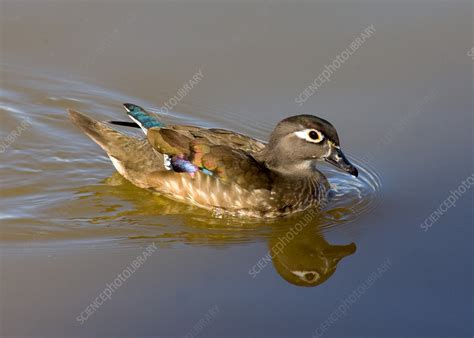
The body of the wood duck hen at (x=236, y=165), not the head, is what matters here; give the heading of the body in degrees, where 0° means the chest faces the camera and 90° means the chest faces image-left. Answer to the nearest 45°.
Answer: approximately 270°
